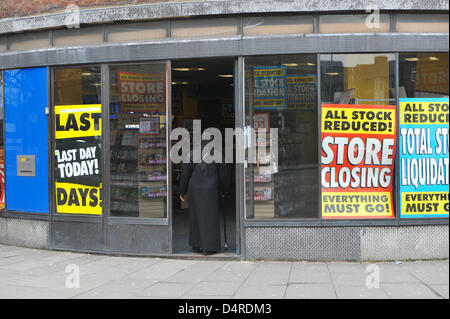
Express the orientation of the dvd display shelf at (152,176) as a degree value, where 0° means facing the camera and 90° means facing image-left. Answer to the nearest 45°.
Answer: approximately 0°

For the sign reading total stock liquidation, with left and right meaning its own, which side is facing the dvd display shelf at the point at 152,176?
right

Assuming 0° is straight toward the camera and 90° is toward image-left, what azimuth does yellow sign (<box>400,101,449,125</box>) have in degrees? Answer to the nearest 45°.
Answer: approximately 0°

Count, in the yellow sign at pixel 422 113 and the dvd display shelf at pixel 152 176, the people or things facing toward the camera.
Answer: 2

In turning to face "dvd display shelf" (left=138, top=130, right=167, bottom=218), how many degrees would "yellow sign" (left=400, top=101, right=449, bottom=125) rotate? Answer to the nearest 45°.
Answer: approximately 90° to its right

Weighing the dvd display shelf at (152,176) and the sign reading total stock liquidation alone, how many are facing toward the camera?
2

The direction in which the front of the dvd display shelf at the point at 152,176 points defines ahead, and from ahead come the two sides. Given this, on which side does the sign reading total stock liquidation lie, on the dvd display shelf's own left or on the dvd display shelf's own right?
on the dvd display shelf's own left
